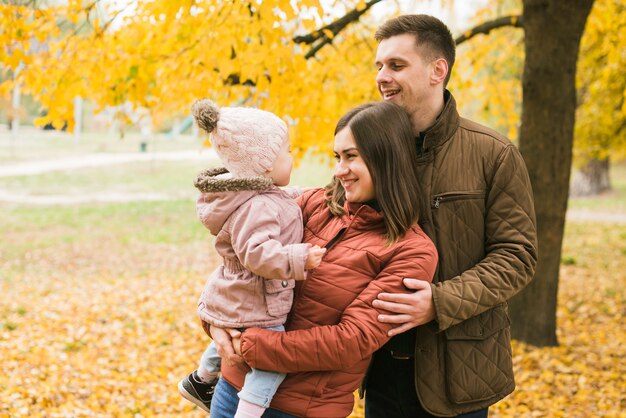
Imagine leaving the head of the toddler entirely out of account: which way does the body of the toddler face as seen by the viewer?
to the viewer's right

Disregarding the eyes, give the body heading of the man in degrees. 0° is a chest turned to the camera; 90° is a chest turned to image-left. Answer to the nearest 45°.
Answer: approximately 45°

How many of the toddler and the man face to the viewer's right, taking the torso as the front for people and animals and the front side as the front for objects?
1

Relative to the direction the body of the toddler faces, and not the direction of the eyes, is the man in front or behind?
in front

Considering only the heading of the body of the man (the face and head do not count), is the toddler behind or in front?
in front

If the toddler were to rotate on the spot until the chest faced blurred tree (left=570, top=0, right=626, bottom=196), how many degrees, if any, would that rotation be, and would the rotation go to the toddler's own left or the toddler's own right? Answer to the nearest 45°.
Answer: approximately 45° to the toddler's own left

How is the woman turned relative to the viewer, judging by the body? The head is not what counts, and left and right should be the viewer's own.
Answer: facing the viewer and to the left of the viewer

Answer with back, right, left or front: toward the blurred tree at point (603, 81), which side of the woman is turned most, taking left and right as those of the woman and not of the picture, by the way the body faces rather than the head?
back

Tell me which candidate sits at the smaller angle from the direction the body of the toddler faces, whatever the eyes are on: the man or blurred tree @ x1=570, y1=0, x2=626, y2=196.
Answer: the man

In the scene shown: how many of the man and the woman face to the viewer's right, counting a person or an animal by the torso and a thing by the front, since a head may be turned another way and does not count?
0

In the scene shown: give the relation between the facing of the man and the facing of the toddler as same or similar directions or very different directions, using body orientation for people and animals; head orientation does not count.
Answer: very different directions

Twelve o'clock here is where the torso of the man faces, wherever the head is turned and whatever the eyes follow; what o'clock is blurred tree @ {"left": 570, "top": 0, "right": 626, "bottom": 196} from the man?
The blurred tree is roughly at 5 o'clock from the man.
